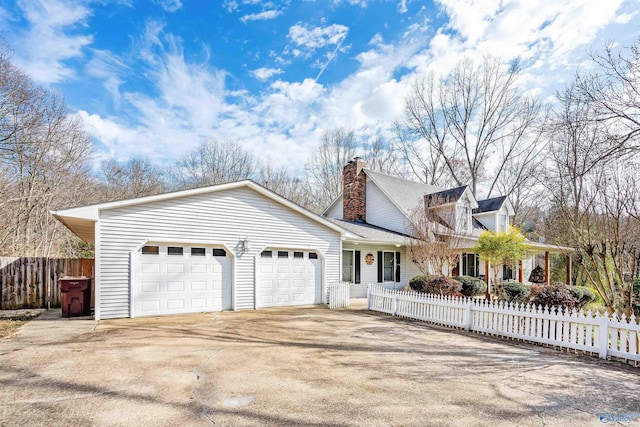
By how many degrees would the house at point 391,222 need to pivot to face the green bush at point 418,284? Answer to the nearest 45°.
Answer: approximately 45° to its right

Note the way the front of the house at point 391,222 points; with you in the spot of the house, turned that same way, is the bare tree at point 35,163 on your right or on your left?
on your right

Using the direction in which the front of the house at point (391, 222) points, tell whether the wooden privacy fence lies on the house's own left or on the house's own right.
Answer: on the house's own right

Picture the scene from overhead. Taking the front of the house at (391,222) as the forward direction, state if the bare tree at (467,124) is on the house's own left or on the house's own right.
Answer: on the house's own left

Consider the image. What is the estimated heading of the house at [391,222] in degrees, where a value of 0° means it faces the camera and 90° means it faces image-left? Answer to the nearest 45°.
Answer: approximately 315°

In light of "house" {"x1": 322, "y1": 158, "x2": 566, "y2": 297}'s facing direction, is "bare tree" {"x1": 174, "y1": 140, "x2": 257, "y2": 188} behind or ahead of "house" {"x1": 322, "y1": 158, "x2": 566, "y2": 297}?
behind

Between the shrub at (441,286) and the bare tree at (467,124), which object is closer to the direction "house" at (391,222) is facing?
the shrub

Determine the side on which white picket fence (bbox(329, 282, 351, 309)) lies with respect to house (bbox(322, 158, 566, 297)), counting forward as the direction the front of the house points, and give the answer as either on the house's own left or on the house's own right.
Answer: on the house's own right

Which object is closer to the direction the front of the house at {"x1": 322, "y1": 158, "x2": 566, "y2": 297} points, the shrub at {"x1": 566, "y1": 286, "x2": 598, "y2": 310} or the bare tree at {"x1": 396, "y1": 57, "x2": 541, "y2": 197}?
the shrub
